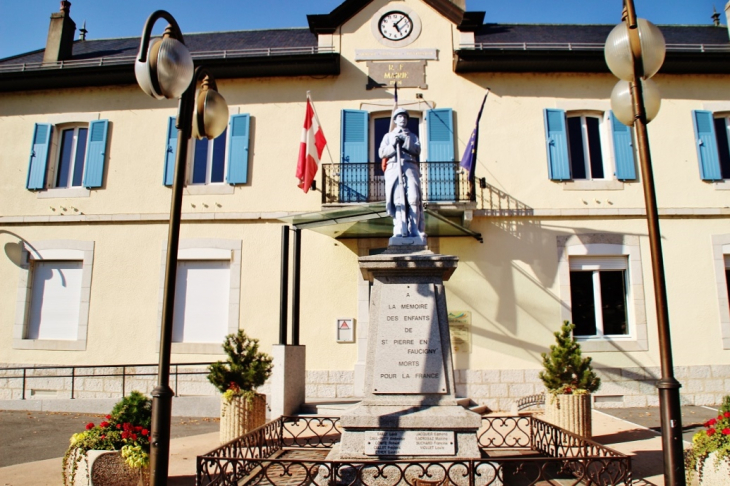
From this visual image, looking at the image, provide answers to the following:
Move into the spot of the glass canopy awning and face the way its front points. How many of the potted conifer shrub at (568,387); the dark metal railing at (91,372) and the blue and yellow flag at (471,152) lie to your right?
1

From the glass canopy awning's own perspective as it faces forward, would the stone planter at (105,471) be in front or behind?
in front

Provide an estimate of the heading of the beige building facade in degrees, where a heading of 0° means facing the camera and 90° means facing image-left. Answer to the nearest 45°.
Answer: approximately 0°

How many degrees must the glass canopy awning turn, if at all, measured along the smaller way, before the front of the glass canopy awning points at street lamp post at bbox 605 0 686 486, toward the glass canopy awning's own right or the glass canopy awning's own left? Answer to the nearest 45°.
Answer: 0° — it already faces it

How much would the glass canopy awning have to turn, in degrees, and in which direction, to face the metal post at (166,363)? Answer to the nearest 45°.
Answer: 0° — it already faces it

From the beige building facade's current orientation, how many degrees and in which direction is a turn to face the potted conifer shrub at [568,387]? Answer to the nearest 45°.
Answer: approximately 45° to its left

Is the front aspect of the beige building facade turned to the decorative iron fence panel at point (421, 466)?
yes

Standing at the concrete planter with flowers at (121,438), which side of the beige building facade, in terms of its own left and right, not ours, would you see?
front

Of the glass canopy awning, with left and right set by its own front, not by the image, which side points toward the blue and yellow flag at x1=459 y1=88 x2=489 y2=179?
left

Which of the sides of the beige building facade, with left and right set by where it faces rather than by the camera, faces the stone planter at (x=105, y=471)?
front

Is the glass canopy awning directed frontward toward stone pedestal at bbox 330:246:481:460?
yes

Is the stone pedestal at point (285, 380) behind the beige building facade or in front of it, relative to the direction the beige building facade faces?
in front
